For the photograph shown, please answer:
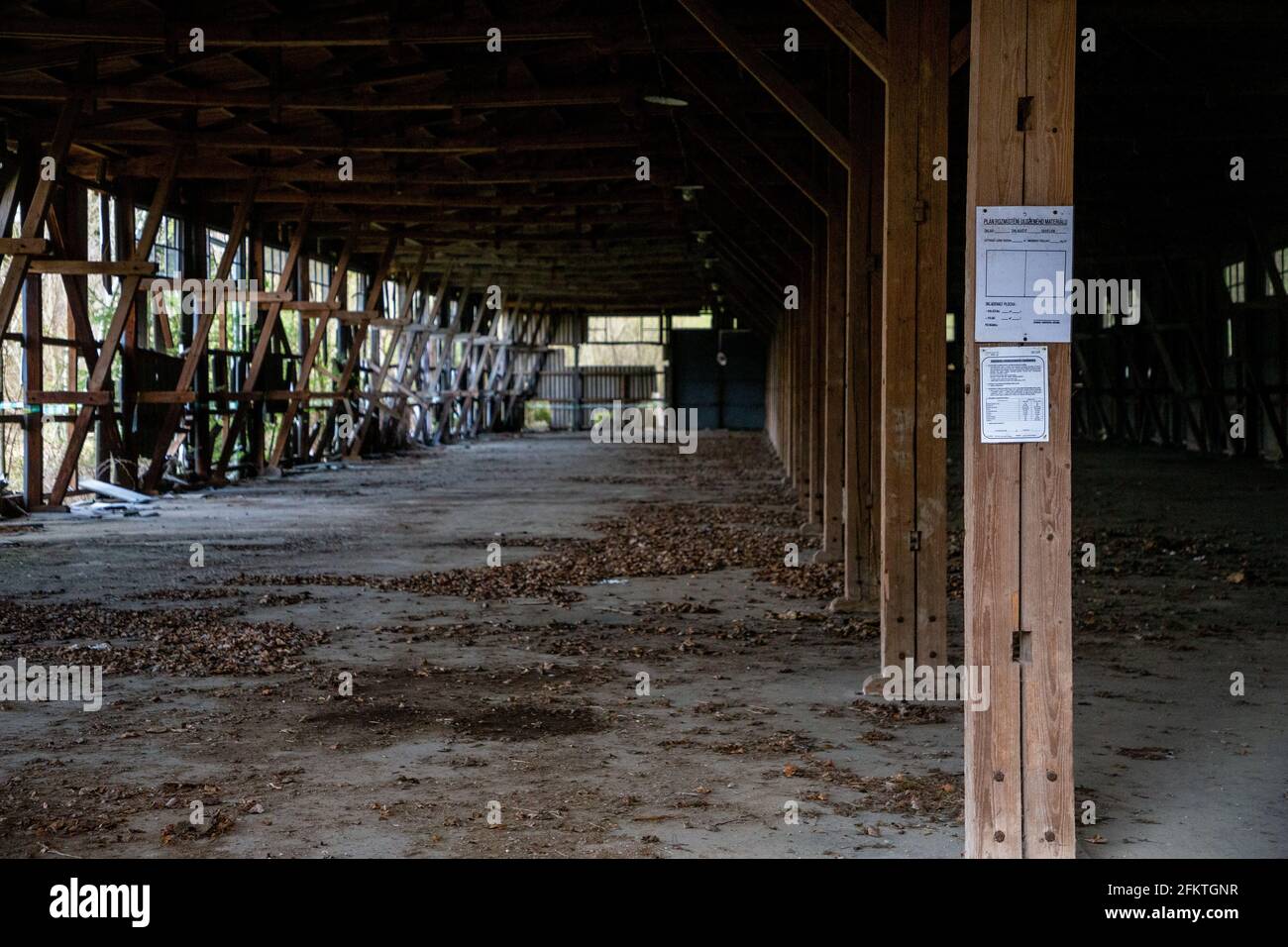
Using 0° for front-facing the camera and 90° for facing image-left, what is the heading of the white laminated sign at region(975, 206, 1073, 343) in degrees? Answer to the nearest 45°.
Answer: approximately 0°

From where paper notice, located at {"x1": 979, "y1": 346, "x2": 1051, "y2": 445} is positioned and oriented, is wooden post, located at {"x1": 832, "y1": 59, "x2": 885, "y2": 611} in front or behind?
behind

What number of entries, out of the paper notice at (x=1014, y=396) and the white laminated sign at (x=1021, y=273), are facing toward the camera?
2

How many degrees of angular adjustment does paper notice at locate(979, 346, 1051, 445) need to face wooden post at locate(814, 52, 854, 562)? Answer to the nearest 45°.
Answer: approximately 180°

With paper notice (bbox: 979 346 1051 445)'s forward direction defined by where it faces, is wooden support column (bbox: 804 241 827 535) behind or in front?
behind

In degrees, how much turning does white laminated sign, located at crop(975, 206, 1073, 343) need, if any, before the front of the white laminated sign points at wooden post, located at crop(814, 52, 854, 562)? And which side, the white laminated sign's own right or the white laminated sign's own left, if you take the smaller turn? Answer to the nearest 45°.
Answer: approximately 180°

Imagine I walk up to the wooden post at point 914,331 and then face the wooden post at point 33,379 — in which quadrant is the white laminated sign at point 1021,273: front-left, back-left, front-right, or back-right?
back-left

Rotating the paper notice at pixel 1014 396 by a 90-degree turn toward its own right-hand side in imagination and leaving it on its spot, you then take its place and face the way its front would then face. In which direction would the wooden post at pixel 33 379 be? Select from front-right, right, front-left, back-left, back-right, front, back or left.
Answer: front-right

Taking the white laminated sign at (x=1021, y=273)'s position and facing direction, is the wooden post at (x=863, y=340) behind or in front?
behind

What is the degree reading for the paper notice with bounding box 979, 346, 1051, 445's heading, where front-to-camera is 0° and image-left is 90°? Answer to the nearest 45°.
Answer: approximately 0°

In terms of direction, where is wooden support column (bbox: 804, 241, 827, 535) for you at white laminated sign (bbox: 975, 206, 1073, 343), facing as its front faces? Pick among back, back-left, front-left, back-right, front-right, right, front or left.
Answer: back

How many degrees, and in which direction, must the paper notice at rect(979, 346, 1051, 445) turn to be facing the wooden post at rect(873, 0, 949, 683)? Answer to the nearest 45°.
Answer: approximately 180°
